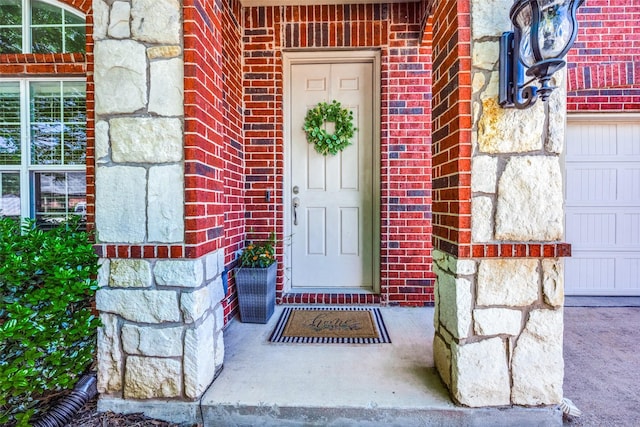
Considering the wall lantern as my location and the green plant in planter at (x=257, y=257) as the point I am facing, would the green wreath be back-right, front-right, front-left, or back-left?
front-right

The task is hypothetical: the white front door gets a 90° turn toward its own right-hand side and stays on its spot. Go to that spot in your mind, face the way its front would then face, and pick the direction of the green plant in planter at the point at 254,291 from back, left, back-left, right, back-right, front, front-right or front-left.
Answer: front-left

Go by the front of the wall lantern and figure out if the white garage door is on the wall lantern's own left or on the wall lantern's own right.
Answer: on the wall lantern's own left

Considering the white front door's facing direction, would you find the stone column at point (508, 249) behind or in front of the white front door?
in front

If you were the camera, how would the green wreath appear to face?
facing the viewer

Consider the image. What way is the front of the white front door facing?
toward the camera

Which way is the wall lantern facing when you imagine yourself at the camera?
facing the viewer and to the right of the viewer

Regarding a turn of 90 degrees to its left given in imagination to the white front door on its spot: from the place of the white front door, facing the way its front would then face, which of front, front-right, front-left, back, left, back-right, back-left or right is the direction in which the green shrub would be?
back-right

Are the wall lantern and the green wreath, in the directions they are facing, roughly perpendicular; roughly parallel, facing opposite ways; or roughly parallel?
roughly parallel

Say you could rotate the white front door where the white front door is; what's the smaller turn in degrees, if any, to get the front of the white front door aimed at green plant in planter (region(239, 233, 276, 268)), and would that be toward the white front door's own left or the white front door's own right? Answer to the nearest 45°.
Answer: approximately 45° to the white front door's own right

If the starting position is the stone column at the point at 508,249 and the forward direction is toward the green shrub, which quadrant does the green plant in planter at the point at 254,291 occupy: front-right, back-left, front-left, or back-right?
front-right
